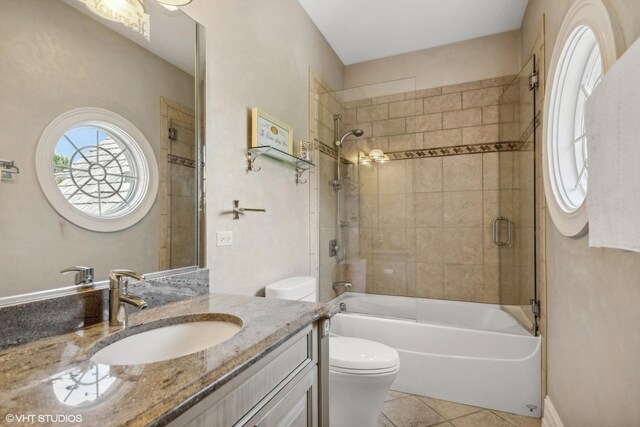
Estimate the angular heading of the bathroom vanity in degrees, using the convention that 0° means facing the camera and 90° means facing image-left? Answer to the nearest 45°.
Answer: approximately 315°

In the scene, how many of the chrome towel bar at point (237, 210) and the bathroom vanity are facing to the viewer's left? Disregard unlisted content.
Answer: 0

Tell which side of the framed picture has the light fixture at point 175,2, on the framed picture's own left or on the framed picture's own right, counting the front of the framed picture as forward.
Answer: on the framed picture's own right

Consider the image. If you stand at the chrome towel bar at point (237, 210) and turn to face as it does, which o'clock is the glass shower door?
The glass shower door is roughly at 10 o'clock from the chrome towel bar.

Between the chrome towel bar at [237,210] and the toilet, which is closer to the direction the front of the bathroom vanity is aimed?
the toilet

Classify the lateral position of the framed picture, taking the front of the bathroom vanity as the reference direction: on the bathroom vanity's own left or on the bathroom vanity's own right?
on the bathroom vanity's own left

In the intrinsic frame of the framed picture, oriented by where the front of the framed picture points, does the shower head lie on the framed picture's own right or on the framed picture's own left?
on the framed picture's own left

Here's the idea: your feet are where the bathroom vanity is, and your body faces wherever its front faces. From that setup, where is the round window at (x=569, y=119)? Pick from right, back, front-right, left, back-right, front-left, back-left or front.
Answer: front-left
